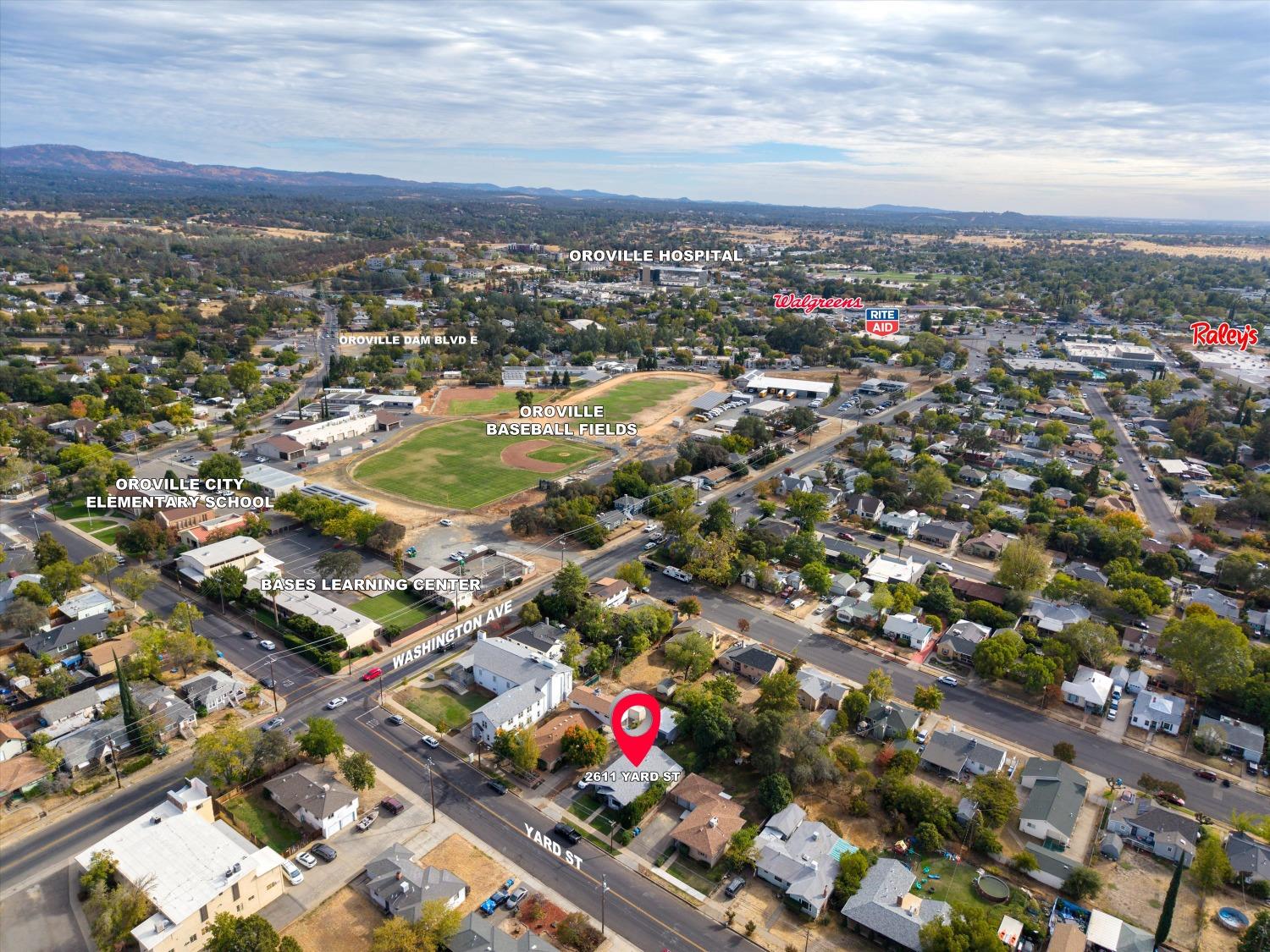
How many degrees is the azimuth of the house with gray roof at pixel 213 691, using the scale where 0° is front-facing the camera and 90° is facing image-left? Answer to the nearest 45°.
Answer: approximately 315°

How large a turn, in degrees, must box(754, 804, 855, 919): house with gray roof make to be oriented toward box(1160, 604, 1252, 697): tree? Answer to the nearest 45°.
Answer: approximately 180°

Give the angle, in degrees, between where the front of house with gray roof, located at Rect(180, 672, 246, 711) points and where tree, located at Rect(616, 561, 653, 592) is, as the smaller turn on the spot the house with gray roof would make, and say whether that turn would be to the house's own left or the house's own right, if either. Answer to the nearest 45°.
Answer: approximately 45° to the house's own left

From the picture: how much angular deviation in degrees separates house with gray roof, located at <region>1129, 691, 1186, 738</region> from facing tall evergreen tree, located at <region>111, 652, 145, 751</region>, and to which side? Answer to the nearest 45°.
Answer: approximately 45° to its right

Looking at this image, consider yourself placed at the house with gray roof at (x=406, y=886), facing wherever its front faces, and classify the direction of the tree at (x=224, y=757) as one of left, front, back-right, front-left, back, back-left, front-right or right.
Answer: left

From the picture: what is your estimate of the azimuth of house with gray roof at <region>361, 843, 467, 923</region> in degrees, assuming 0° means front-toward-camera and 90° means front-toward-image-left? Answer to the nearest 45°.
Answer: approximately 225°

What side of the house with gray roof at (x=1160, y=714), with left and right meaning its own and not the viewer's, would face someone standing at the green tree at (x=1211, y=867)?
front

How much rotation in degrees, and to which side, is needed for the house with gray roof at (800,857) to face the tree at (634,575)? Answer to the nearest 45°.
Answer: approximately 90° to its right

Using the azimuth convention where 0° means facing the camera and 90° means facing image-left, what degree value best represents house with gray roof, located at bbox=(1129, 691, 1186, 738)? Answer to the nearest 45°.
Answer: approximately 0°

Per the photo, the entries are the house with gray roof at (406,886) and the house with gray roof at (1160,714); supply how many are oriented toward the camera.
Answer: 1

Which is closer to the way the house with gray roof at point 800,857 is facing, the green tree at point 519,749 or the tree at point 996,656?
the green tree

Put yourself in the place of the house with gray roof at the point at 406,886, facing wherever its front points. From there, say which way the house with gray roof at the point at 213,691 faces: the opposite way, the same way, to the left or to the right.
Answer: to the right

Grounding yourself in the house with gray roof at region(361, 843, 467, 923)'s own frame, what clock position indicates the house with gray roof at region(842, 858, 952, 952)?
the house with gray roof at region(842, 858, 952, 952) is roughly at 2 o'clock from the house with gray roof at region(361, 843, 467, 923).

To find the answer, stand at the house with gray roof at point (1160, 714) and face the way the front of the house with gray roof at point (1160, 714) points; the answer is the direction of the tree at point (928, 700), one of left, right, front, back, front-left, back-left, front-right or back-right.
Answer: front-right

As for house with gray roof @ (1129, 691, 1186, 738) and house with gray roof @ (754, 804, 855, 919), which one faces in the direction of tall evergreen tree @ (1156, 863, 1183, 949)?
house with gray roof @ (1129, 691, 1186, 738)
